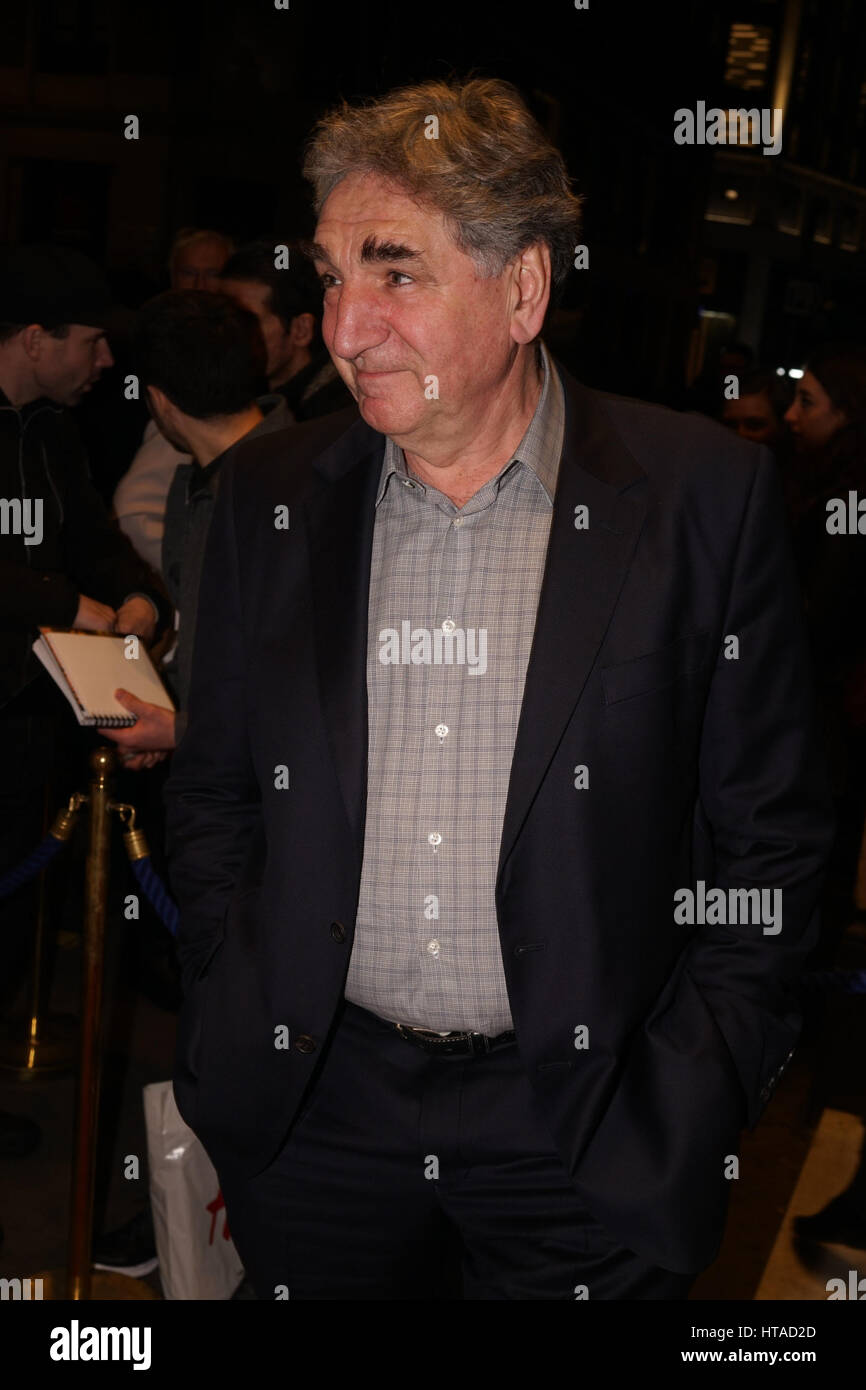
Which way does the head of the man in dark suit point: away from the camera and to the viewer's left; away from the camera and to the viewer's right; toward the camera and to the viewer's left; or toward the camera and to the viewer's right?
toward the camera and to the viewer's left

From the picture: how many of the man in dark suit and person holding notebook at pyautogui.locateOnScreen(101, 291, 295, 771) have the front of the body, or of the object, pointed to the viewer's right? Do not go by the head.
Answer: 0

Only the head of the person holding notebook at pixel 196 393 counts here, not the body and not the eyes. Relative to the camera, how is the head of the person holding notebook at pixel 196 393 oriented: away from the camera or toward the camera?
away from the camera

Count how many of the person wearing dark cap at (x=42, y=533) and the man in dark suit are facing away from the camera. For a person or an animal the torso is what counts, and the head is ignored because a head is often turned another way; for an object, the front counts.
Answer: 0

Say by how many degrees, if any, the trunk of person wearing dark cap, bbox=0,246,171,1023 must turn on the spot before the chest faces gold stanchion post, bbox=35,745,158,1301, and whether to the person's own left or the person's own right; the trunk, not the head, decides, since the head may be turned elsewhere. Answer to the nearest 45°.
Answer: approximately 45° to the person's own right

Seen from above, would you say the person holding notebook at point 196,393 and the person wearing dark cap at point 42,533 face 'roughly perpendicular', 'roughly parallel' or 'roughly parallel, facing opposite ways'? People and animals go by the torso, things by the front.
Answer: roughly parallel, facing opposite ways

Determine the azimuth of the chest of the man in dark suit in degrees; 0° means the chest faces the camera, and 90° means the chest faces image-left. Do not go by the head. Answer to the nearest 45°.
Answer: approximately 45°

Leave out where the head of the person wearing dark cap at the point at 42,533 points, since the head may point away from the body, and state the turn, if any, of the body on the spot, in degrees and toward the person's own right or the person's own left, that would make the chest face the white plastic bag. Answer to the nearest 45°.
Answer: approximately 45° to the person's own right

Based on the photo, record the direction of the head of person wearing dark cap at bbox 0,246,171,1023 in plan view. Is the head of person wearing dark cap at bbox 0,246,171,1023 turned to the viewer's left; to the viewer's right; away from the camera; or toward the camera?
to the viewer's right

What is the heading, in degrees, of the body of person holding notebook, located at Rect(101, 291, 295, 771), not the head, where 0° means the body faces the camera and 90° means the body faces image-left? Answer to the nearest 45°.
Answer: approximately 135°

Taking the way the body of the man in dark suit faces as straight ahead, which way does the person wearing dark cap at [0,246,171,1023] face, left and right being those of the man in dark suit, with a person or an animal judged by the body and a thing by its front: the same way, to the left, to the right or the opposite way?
to the left
